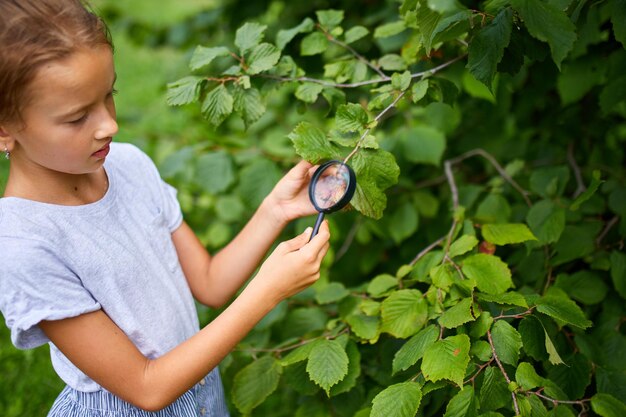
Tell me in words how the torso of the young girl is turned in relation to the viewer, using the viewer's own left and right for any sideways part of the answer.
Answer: facing the viewer and to the right of the viewer

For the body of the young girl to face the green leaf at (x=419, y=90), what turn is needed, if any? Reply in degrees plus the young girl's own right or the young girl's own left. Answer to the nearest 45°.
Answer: approximately 45° to the young girl's own left
